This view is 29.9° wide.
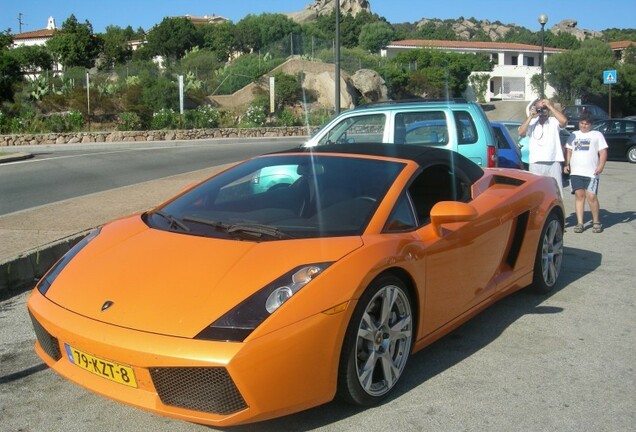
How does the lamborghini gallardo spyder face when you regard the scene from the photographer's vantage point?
facing the viewer and to the left of the viewer

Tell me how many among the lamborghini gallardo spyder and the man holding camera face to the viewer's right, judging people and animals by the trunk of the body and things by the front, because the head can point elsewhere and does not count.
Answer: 0

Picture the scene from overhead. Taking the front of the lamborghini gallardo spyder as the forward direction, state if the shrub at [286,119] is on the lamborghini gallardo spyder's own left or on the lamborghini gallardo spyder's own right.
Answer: on the lamborghini gallardo spyder's own right

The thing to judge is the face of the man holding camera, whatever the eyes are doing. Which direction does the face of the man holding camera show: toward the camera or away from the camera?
toward the camera

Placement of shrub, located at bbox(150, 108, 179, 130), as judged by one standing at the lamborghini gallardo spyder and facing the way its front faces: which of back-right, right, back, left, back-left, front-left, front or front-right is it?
back-right

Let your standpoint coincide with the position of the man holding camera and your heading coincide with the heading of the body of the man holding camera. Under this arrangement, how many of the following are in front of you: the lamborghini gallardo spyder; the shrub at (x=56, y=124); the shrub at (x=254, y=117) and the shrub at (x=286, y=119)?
1

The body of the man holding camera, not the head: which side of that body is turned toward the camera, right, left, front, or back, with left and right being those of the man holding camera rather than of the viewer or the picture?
front

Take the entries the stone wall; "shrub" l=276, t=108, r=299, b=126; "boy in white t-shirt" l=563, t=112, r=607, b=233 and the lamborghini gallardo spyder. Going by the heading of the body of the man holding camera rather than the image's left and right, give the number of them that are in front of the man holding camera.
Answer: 1

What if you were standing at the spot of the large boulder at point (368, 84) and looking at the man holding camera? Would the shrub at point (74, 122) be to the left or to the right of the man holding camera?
right

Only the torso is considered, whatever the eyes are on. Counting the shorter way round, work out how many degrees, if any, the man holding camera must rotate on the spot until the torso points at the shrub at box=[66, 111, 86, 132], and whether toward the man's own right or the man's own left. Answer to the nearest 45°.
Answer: approximately 135° to the man's own right

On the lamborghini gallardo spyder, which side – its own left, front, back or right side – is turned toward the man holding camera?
back

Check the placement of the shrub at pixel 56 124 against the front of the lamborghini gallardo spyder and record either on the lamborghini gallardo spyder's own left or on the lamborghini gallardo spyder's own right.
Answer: on the lamborghini gallardo spyder's own right

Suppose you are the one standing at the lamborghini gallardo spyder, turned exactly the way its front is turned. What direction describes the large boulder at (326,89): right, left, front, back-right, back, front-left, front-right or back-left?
back-right

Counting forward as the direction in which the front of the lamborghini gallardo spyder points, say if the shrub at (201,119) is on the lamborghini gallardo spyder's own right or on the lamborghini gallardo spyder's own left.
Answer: on the lamborghini gallardo spyder's own right
